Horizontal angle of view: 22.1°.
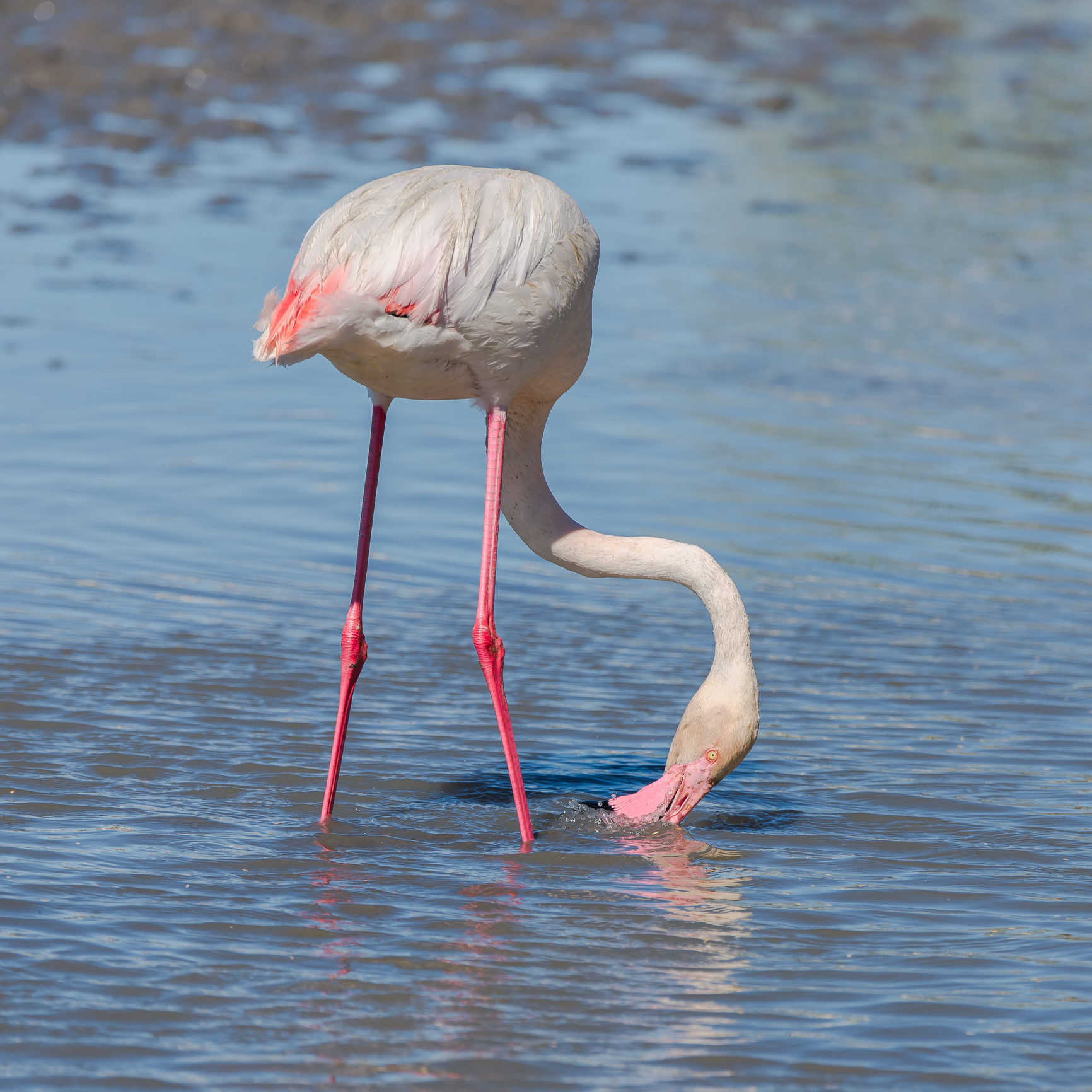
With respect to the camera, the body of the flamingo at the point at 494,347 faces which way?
to the viewer's right
